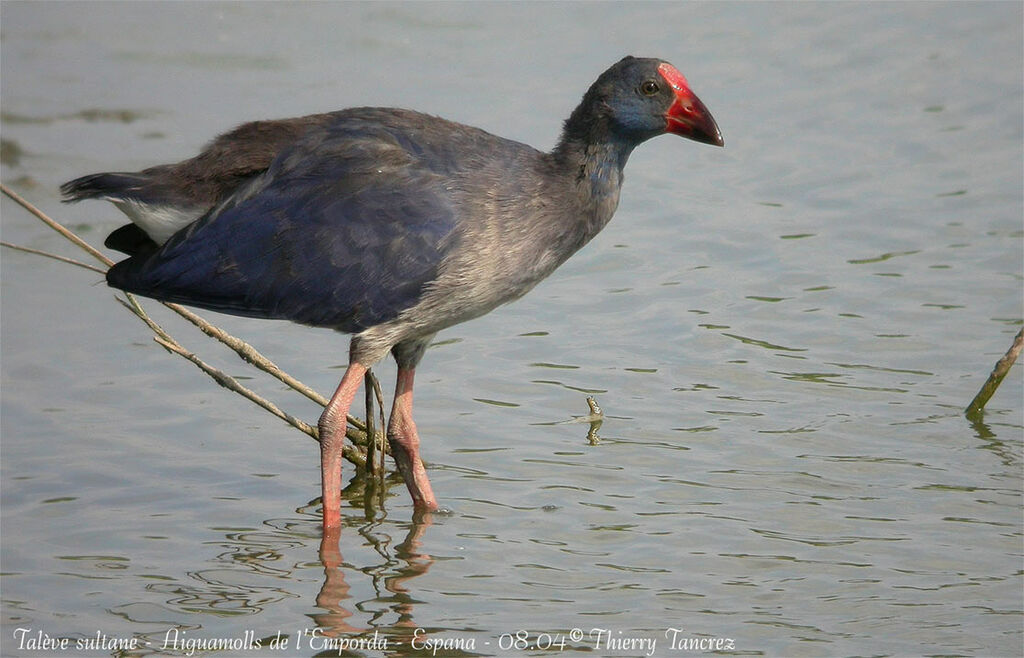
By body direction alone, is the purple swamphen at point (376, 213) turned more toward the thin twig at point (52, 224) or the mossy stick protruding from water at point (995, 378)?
the mossy stick protruding from water

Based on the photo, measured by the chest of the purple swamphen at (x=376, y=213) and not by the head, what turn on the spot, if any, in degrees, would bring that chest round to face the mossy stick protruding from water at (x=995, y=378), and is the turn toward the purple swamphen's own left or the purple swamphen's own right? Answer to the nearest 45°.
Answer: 0° — it already faces it

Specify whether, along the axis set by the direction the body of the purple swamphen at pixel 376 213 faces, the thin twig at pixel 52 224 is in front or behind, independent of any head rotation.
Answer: behind

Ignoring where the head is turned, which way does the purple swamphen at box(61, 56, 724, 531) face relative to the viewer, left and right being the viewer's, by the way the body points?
facing to the right of the viewer
